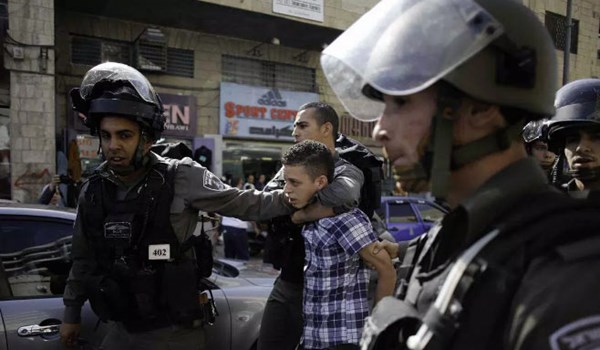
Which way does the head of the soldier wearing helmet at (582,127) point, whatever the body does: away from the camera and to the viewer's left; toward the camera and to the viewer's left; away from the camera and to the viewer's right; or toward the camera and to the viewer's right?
toward the camera and to the viewer's left

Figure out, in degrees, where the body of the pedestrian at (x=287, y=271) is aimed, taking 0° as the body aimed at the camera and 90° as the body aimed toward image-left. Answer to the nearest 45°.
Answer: approximately 45°

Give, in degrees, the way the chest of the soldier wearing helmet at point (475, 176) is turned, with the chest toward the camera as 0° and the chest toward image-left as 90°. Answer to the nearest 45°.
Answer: approximately 90°

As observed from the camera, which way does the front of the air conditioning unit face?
facing the viewer

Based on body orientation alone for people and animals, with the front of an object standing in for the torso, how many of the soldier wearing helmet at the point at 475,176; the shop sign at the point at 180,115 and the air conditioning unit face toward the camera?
2

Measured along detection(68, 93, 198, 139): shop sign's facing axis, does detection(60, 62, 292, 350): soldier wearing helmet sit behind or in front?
in front

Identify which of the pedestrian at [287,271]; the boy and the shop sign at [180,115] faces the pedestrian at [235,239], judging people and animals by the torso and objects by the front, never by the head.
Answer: the shop sign

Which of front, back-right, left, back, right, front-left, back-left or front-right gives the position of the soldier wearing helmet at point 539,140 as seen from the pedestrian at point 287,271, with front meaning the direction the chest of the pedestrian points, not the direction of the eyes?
back-left

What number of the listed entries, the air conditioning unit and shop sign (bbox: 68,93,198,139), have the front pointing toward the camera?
2

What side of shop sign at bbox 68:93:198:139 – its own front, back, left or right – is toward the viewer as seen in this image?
front

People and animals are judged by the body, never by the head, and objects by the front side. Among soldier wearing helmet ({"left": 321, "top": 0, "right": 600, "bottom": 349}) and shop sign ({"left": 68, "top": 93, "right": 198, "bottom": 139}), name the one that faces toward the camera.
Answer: the shop sign

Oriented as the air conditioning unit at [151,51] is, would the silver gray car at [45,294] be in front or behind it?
in front

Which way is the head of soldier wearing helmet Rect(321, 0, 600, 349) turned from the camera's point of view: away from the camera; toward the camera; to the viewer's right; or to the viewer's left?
to the viewer's left

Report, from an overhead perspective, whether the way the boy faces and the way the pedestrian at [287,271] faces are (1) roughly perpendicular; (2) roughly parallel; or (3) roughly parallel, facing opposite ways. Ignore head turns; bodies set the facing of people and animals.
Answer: roughly parallel

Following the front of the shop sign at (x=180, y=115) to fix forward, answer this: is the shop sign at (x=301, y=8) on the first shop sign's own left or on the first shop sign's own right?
on the first shop sign's own left
